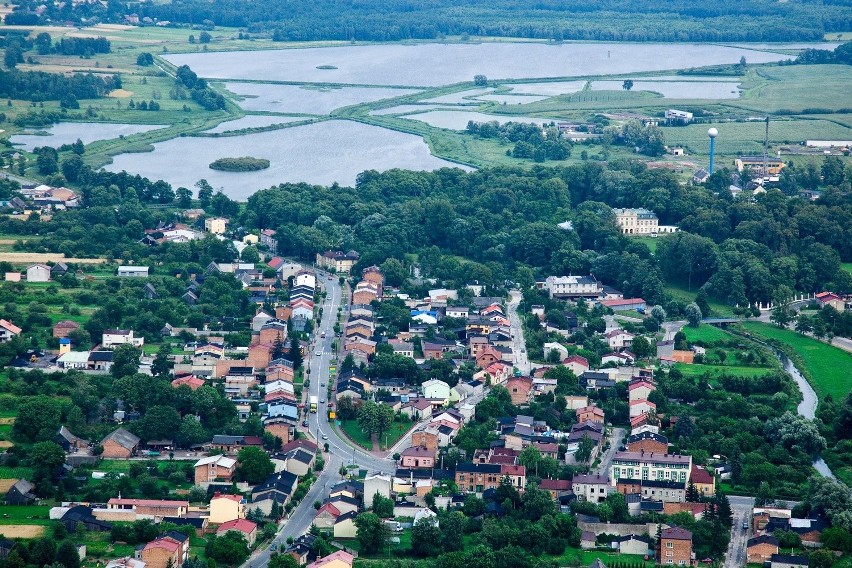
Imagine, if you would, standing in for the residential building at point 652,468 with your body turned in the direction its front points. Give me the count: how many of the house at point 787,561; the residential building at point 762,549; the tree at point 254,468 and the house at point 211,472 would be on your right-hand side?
2

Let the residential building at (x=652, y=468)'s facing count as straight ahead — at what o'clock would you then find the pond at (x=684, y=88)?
The pond is roughly at 6 o'clock from the residential building.

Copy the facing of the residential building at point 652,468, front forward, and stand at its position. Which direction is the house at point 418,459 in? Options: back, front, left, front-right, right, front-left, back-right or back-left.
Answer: right

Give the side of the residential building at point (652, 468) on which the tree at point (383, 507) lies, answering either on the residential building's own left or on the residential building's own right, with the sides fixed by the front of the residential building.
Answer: on the residential building's own right

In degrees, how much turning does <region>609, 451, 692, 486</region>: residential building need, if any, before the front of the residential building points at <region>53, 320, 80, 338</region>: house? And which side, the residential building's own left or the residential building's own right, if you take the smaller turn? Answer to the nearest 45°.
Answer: approximately 90° to the residential building's own right

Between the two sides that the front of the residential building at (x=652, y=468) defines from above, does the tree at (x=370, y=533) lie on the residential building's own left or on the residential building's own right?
on the residential building's own right

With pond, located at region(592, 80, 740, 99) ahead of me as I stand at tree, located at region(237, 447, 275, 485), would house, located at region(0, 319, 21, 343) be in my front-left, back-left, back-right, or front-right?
front-left

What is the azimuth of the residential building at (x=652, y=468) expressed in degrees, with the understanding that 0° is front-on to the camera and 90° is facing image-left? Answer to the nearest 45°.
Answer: approximately 0°

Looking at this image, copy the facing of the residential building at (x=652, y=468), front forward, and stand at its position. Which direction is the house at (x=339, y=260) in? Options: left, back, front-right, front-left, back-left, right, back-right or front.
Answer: back-right

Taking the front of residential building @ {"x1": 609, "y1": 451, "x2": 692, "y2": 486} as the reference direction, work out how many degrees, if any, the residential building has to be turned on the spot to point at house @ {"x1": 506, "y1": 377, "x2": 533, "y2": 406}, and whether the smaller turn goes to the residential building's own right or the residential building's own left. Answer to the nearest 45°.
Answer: approximately 135° to the residential building's own right

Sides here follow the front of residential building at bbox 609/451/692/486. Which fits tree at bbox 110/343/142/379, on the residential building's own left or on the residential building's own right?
on the residential building's own right

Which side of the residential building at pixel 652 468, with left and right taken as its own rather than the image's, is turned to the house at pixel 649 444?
back

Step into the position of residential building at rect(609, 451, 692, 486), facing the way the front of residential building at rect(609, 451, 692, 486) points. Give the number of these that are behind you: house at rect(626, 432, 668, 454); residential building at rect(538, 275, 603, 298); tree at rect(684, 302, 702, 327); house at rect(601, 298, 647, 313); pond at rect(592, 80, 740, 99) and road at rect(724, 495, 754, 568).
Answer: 5

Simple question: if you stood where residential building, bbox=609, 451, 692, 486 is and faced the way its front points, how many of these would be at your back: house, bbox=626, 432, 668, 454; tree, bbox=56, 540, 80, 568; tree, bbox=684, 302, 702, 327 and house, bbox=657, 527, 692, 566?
2
